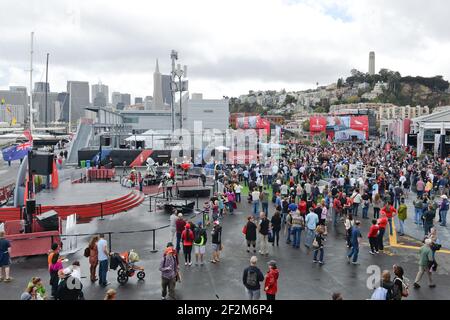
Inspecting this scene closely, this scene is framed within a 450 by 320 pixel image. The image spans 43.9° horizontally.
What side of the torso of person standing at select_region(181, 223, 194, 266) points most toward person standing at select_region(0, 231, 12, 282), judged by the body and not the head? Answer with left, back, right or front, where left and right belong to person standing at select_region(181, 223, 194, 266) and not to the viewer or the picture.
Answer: left

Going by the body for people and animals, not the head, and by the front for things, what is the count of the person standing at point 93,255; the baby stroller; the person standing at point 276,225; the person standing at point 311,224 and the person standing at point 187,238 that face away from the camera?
3

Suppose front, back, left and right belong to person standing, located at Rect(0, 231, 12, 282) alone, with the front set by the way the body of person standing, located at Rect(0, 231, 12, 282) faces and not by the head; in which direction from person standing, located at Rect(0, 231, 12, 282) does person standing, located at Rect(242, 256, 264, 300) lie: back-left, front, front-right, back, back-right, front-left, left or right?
back-right

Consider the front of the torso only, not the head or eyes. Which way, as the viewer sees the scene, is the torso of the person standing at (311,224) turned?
away from the camera

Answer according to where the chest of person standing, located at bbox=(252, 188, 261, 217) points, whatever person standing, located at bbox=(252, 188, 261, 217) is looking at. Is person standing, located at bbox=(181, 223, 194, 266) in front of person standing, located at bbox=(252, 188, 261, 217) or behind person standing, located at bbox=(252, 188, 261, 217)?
behind

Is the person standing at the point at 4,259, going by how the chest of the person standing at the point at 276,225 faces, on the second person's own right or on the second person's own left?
on the second person's own left

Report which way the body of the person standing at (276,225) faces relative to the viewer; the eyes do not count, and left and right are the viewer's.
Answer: facing away from the viewer

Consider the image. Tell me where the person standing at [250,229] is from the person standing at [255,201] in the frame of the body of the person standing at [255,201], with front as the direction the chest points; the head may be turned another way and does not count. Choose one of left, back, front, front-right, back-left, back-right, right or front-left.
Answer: back
